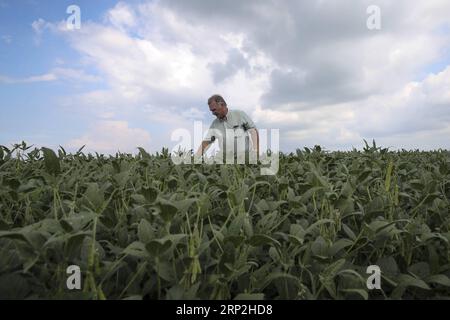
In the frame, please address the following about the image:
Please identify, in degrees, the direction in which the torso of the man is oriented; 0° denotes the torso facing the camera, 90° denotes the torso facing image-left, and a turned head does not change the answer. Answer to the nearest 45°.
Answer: approximately 45°

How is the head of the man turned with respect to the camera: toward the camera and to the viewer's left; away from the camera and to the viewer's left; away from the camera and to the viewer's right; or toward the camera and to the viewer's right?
toward the camera and to the viewer's left
